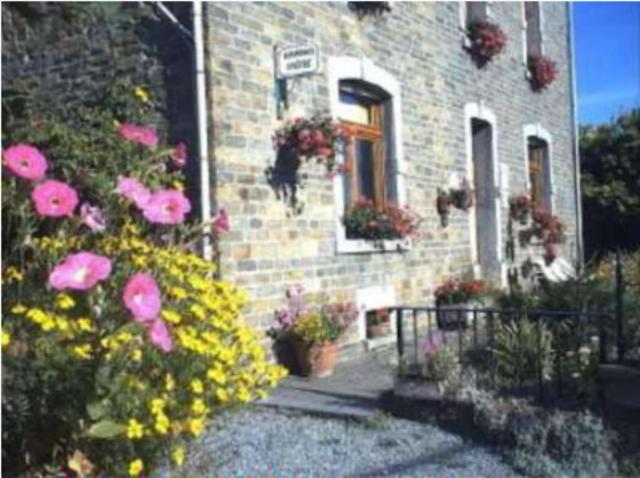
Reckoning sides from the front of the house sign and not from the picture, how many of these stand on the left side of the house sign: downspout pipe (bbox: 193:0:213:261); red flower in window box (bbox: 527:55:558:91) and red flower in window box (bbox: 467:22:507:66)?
2

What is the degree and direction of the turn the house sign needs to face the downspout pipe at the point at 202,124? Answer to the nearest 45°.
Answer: approximately 90° to its right

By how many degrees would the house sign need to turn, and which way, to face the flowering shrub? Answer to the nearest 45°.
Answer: approximately 45° to its right

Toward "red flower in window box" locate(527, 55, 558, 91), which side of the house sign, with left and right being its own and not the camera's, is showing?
left

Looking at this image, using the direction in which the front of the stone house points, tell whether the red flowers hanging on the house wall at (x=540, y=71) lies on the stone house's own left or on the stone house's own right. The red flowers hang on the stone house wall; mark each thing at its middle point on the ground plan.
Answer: on the stone house's own left

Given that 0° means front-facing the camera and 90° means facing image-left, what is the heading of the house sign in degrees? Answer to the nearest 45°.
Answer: approximately 315°

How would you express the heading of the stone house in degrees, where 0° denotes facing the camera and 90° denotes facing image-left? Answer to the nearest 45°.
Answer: approximately 315°

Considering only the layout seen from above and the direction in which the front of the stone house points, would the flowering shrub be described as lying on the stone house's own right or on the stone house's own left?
on the stone house's own right
